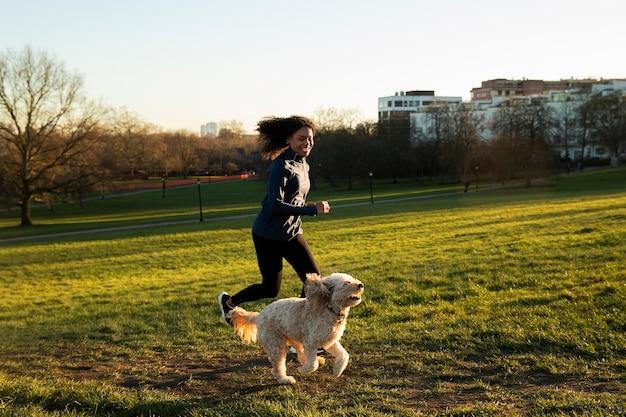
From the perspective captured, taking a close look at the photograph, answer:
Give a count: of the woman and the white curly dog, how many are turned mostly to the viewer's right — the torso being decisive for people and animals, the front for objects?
2

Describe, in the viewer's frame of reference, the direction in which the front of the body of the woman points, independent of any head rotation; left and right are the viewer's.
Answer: facing to the right of the viewer

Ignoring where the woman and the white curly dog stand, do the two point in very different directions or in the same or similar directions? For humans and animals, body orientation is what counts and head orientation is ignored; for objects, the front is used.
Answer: same or similar directions

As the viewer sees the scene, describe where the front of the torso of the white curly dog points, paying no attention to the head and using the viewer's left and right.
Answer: facing to the right of the viewer

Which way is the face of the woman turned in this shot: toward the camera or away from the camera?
toward the camera
